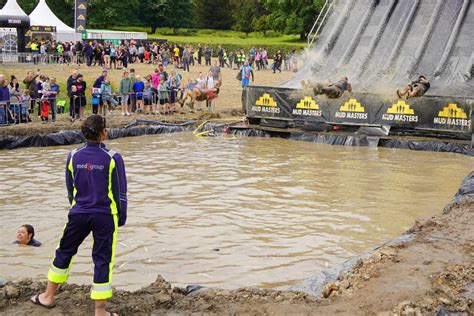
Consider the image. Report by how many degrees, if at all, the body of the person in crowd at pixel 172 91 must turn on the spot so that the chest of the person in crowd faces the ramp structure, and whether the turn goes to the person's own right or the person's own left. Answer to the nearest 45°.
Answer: approximately 90° to the person's own left

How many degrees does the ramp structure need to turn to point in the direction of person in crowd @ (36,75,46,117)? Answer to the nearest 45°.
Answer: approximately 45° to its right

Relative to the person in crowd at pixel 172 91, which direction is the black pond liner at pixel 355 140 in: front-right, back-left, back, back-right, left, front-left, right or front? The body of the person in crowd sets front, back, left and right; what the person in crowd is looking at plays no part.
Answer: front-left

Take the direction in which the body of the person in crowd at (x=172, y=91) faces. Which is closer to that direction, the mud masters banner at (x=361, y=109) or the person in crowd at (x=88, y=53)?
the mud masters banner

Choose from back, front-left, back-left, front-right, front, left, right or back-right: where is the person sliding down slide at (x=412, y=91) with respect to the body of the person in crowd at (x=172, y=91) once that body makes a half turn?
back-right

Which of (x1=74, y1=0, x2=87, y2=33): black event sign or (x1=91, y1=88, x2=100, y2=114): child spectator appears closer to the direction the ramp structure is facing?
the child spectator

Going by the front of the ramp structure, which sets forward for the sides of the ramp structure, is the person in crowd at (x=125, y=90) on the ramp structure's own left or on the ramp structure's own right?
on the ramp structure's own right
